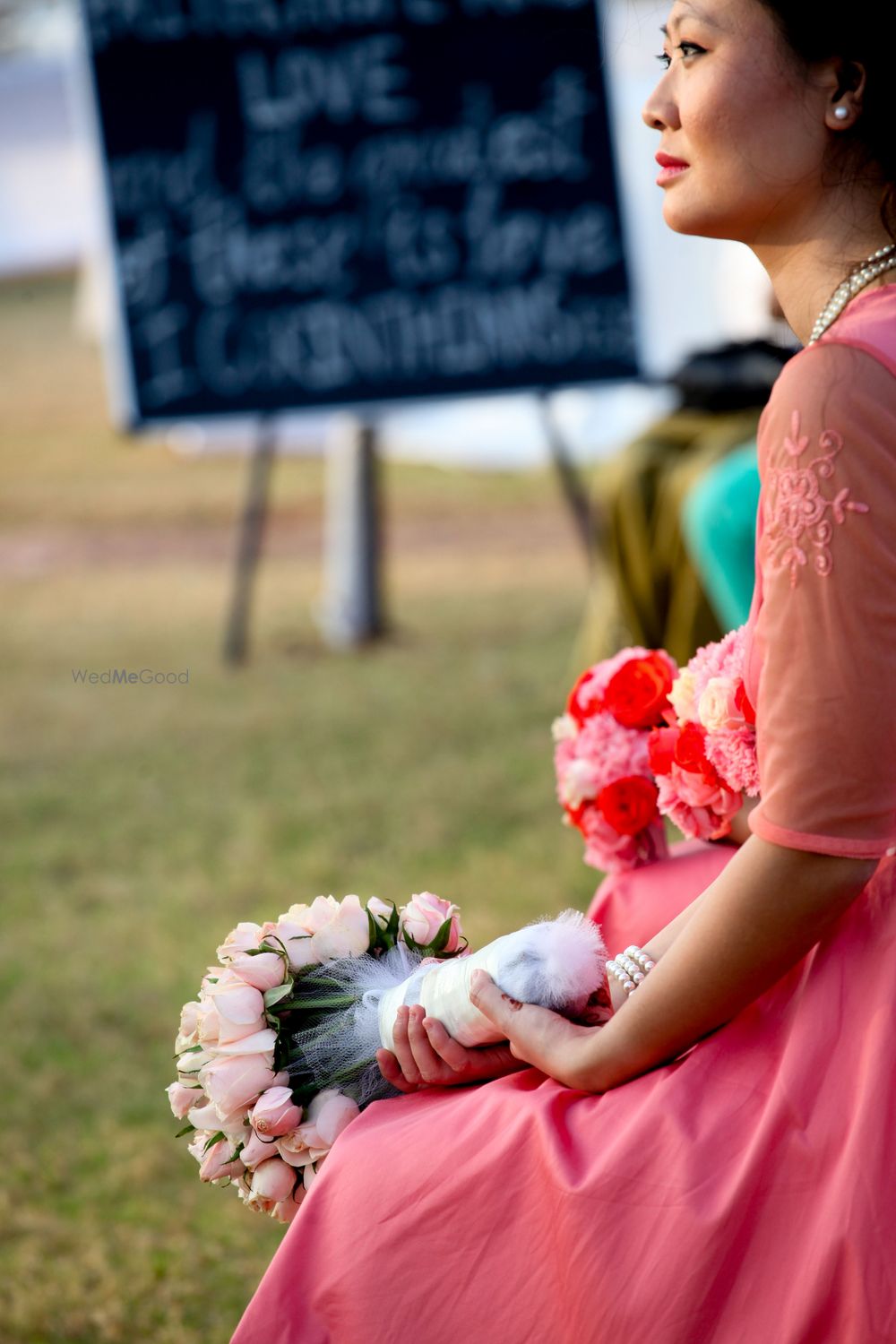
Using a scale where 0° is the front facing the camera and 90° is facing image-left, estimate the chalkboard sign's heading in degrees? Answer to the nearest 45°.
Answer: approximately 0°

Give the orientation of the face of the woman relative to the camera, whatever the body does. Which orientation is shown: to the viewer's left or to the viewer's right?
to the viewer's left

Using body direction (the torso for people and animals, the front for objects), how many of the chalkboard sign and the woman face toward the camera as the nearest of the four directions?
1

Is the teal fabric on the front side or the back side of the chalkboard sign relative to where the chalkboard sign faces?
on the front side

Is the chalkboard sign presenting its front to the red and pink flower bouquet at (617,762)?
yes

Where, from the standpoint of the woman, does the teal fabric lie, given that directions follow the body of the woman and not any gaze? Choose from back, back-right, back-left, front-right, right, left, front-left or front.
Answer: right

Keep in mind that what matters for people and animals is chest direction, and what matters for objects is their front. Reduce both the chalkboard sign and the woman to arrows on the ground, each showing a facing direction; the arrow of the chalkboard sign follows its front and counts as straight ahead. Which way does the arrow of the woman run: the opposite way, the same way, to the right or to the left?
to the right

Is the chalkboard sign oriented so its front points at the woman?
yes

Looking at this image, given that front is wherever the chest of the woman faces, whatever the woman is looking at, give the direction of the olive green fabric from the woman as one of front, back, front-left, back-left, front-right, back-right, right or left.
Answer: right

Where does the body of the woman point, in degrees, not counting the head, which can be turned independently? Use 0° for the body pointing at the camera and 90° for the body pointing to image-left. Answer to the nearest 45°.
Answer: approximately 90°

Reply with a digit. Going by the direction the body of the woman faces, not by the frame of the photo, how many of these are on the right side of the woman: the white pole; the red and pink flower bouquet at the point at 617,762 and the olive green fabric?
3
